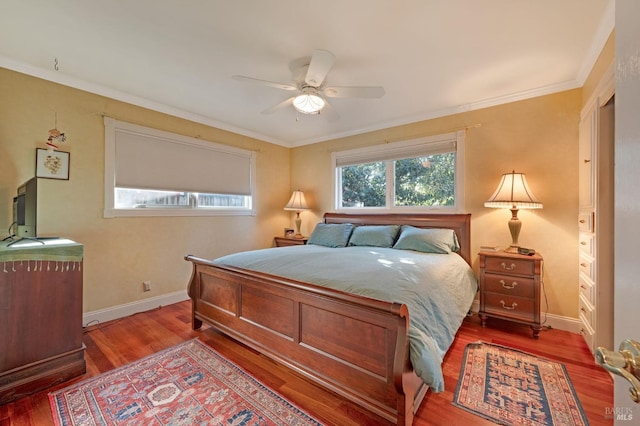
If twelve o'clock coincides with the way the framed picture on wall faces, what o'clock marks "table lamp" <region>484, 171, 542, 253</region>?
The table lamp is roughly at 12 o'clock from the framed picture on wall.

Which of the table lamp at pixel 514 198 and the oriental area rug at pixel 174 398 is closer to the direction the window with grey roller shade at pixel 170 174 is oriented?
the table lamp

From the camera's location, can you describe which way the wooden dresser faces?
facing away from the viewer and to the right of the viewer

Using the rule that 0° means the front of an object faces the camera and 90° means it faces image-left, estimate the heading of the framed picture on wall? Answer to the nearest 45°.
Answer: approximately 315°

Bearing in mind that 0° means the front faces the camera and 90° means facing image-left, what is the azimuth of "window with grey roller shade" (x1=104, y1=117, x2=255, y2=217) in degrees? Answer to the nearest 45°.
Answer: approximately 315°

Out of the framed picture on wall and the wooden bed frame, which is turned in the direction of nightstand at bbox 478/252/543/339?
the framed picture on wall

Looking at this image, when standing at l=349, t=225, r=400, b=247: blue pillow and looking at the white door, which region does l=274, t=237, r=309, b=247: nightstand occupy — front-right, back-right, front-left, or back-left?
back-right

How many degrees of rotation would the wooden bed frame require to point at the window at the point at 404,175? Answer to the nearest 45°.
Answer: approximately 180°

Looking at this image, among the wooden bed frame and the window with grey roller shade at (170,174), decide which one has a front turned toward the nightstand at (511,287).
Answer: the window with grey roller shade
